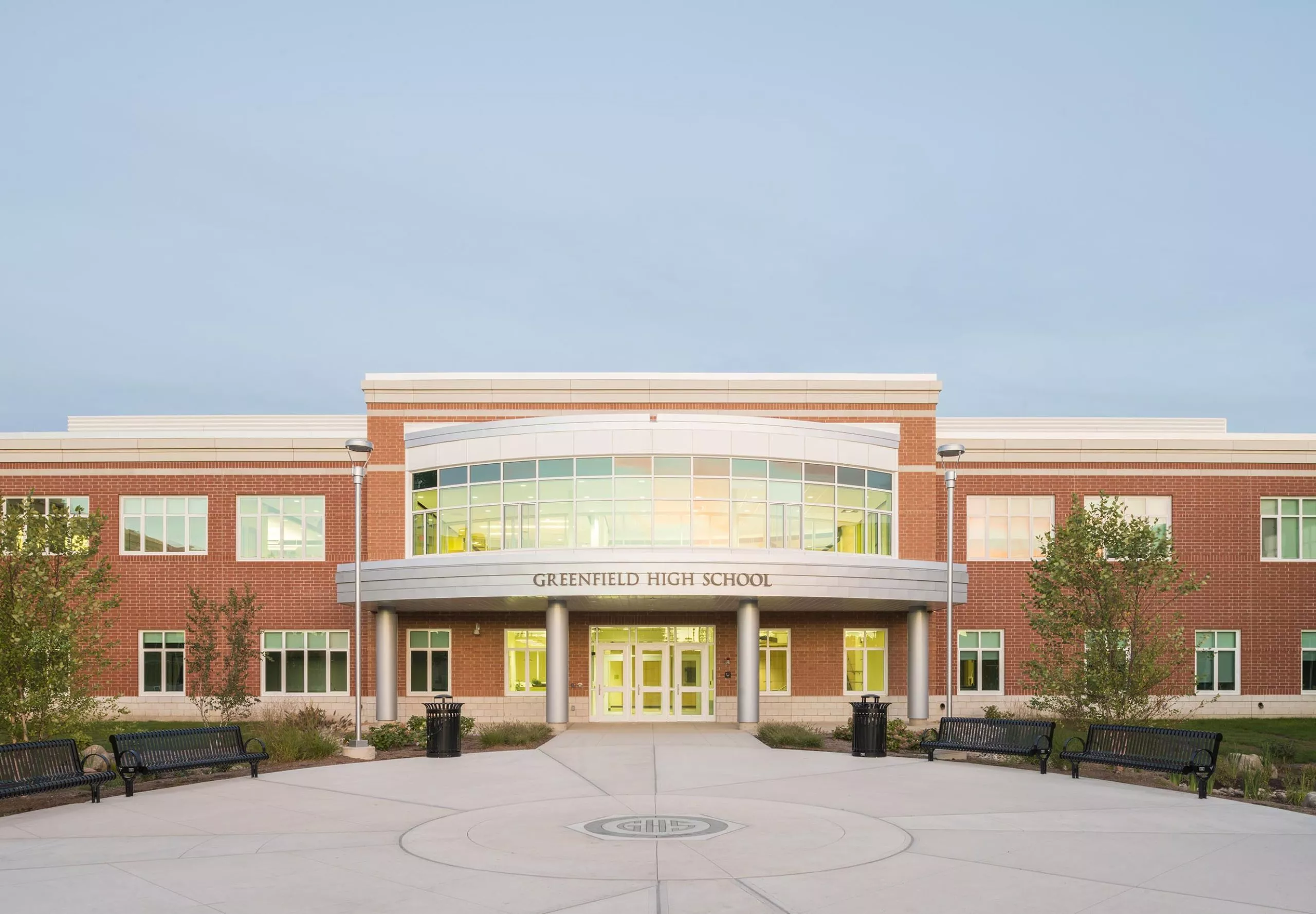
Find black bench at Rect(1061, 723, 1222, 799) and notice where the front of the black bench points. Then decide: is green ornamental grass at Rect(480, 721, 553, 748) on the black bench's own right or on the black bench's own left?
on the black bench's own right

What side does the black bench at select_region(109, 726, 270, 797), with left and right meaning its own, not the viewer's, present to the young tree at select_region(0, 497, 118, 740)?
back

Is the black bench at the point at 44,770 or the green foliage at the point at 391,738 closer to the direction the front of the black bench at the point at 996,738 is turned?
the black bench

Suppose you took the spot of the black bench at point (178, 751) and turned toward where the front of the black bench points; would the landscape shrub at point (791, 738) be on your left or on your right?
on your left

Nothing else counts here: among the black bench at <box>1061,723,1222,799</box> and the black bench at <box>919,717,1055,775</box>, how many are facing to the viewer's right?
0
